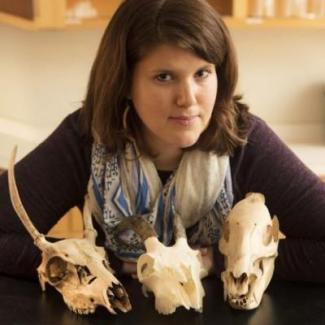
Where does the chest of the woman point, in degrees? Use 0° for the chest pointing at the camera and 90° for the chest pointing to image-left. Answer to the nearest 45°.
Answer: approximately 0°

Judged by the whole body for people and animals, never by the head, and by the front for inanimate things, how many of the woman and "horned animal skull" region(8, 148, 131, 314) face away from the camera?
0

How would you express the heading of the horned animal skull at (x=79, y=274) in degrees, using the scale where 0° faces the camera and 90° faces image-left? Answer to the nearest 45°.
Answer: approximately 315°
